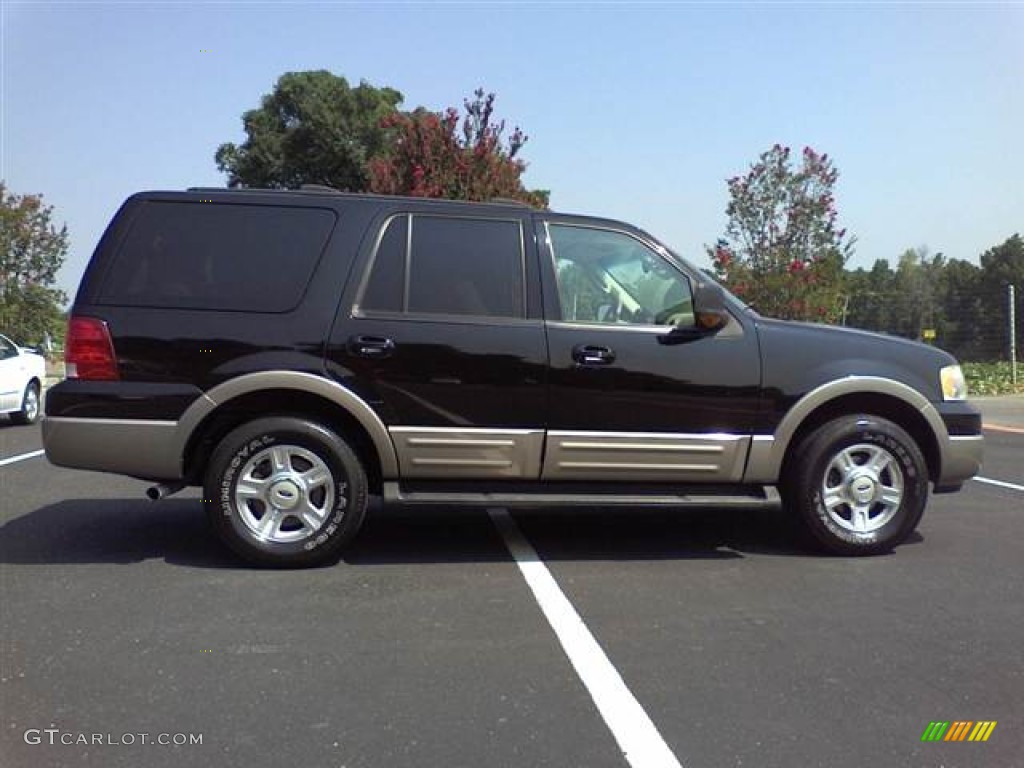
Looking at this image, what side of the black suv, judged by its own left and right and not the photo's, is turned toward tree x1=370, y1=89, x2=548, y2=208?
left

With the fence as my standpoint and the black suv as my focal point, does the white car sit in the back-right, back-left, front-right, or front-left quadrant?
front-right

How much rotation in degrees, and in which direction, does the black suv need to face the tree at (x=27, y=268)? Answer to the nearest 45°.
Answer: approximately 135° to its left

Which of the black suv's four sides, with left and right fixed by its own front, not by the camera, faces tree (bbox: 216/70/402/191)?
left

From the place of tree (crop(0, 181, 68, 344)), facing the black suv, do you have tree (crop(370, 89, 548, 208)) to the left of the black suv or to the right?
left

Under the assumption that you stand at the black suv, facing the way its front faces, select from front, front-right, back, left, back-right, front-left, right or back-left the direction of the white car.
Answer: back-left

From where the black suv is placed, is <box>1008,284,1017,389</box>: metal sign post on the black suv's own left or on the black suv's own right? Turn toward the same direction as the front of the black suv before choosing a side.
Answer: on the black suv's own left

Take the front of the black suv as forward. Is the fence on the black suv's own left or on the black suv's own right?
on the black suv's own left

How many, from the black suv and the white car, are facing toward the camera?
0

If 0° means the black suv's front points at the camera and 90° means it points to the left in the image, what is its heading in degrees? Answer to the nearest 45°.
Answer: approximately 270°
